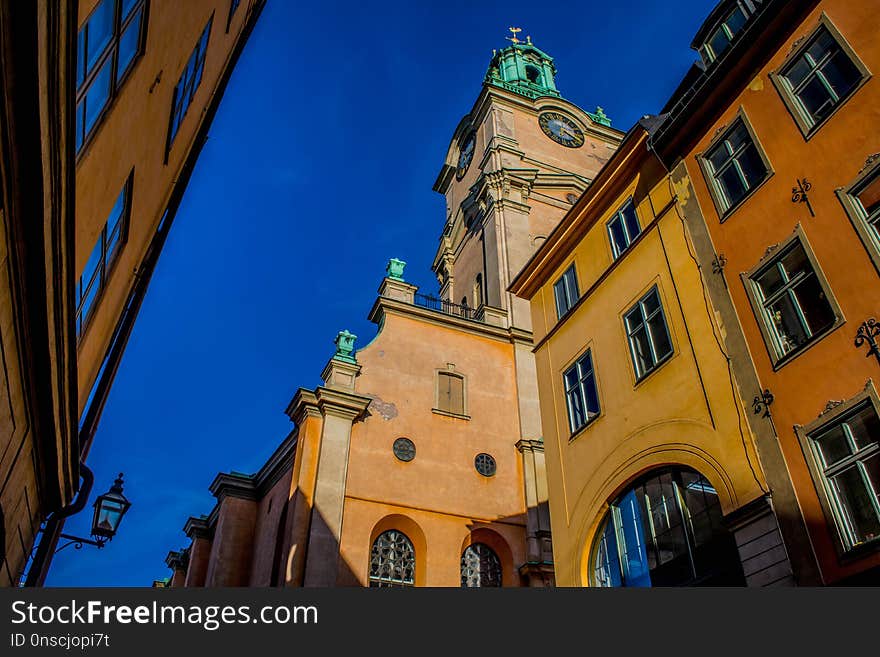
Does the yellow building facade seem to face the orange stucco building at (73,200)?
yes

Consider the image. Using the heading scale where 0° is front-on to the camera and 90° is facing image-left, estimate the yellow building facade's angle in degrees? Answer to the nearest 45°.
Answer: approximately 45°

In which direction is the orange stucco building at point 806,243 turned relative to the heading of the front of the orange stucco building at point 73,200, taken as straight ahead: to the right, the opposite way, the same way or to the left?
the opposite way

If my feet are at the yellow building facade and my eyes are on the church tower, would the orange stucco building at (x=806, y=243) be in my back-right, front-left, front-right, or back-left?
back-right

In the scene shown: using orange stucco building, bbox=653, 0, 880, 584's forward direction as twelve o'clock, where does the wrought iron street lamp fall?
The wrought iron street lamp is roughly at 1 o'clock from the orange stucco building.

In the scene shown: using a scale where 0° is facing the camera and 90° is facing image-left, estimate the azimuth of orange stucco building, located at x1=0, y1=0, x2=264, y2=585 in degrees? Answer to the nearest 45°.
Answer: approximately 270°

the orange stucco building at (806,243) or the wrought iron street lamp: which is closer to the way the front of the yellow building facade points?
the wrought iron street lamp

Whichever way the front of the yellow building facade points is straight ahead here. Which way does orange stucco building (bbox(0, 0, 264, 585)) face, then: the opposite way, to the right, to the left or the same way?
the opposite way

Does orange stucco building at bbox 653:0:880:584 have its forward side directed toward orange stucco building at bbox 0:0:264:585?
yes

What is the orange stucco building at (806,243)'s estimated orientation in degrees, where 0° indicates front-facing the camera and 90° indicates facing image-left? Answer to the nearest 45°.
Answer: approximately 45°

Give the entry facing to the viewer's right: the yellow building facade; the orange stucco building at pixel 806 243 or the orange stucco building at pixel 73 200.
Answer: the orange stucco building at pixel 73 200
